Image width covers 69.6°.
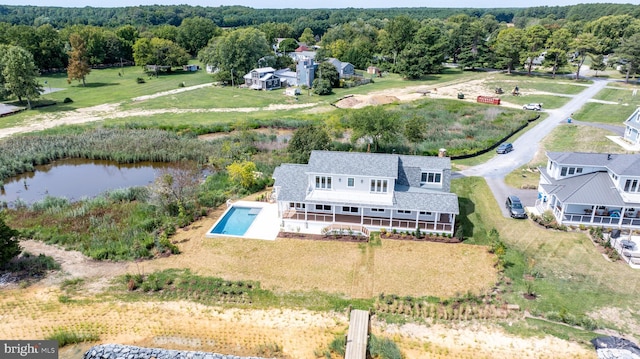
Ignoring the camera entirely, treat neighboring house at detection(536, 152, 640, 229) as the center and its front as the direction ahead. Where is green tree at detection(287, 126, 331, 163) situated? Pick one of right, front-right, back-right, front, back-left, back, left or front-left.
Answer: right

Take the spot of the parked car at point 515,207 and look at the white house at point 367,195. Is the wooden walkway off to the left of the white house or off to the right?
left
